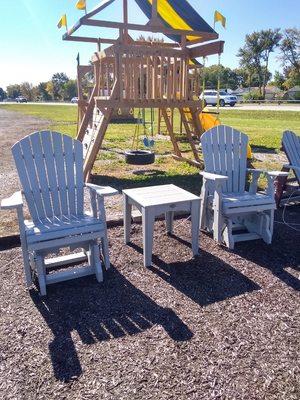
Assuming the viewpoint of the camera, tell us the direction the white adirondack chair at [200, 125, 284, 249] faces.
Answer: facing the viewer and to the right of the viewer

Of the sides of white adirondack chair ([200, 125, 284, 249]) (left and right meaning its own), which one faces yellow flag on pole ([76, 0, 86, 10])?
back

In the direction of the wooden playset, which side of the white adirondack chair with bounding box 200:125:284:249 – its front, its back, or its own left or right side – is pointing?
back

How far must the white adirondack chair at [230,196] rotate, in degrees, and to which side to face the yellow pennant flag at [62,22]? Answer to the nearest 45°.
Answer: approximately 180°

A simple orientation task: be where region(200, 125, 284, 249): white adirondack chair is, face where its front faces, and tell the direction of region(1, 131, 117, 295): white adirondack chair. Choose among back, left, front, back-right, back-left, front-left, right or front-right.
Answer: right
